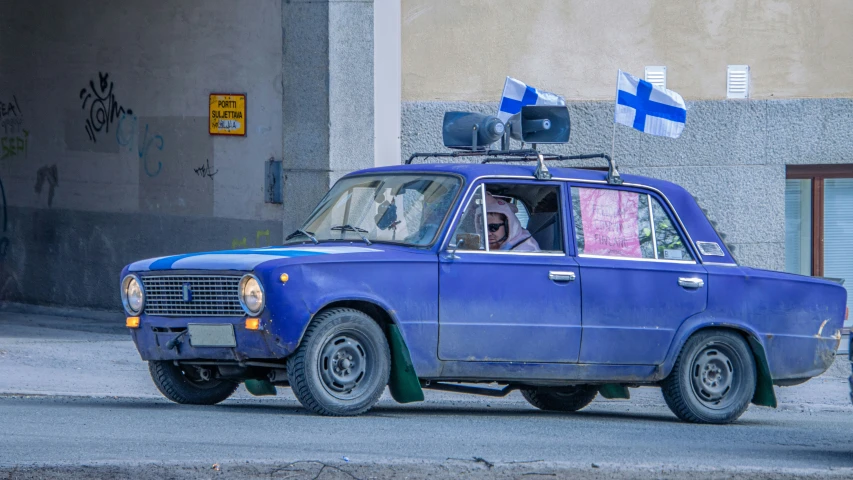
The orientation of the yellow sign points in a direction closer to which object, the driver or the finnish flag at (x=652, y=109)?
the driver

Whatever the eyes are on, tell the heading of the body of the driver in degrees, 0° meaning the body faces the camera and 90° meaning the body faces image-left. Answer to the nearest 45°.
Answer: approximately 45°

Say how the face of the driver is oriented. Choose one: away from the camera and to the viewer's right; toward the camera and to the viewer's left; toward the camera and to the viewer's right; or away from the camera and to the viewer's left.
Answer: toward the camera and to the viewer's left

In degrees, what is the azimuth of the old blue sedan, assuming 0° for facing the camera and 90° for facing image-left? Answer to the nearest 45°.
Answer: approximately 45°

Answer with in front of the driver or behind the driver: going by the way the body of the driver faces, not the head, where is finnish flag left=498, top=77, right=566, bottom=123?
behind

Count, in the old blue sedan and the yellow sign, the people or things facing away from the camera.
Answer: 0

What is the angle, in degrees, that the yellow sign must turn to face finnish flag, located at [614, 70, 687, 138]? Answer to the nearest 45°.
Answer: approximately 45° to its left

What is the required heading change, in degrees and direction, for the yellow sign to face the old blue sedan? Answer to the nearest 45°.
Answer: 0° — it already faces it

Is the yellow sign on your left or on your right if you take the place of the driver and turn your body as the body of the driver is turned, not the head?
on your right
